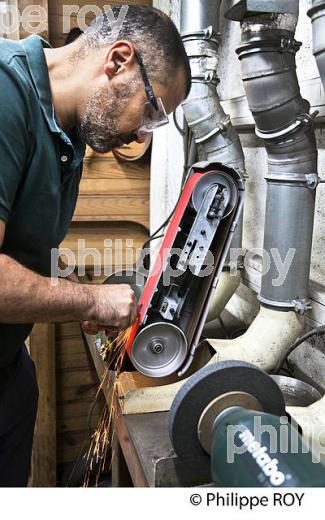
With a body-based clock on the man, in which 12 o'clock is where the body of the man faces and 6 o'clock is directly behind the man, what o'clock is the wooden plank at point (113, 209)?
The wooden plank is roughly at 9 o'clock from the man.

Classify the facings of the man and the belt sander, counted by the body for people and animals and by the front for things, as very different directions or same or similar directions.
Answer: very different directions

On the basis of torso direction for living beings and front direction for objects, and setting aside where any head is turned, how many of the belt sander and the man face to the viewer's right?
1

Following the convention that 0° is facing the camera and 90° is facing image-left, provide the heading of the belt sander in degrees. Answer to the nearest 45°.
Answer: approximately 90°

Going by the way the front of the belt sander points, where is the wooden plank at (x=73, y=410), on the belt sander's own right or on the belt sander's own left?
on the belt sander's own right

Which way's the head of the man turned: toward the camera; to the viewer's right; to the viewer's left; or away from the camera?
to the viewer's right

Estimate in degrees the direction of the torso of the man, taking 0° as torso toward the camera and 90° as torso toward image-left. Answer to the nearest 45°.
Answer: approximately 270°

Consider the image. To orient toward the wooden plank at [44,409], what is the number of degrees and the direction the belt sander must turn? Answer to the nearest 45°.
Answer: approximately 45° to its right
